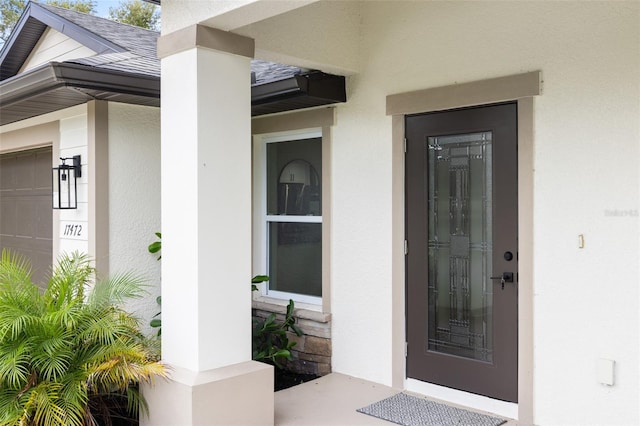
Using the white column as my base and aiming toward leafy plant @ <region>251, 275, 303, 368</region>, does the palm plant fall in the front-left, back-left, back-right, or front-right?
back-left

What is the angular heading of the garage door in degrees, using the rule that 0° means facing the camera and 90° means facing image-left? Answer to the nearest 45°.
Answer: approximately 45°

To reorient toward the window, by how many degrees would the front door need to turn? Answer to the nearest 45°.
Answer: approximately 90° to its right

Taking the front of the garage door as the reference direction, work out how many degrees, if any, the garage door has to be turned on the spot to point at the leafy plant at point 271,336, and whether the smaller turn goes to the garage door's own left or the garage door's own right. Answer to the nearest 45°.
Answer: approximately 90° to the garage door's own left

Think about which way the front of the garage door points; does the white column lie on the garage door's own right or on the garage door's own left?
on the garage door's own left

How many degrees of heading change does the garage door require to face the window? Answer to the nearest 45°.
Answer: approximately 90° to its left

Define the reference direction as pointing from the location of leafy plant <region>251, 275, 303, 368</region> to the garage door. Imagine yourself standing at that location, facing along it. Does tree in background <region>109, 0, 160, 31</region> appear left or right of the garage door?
right

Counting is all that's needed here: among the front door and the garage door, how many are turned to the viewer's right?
0

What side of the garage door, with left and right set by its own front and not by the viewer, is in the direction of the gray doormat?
left

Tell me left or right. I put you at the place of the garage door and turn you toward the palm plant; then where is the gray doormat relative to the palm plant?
left

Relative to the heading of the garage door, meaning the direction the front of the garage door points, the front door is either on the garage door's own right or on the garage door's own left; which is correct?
on the garage door's own left

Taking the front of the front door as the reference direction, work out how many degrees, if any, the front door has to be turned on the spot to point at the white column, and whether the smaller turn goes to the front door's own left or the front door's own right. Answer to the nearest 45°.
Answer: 0° — it already faces it

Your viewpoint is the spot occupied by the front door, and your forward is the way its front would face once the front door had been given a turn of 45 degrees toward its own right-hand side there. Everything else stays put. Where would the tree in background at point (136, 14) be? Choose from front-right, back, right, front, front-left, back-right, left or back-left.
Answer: front-right

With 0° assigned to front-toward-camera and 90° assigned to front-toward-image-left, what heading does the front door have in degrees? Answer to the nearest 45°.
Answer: approximately 45°

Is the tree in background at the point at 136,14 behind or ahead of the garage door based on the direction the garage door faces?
behind
